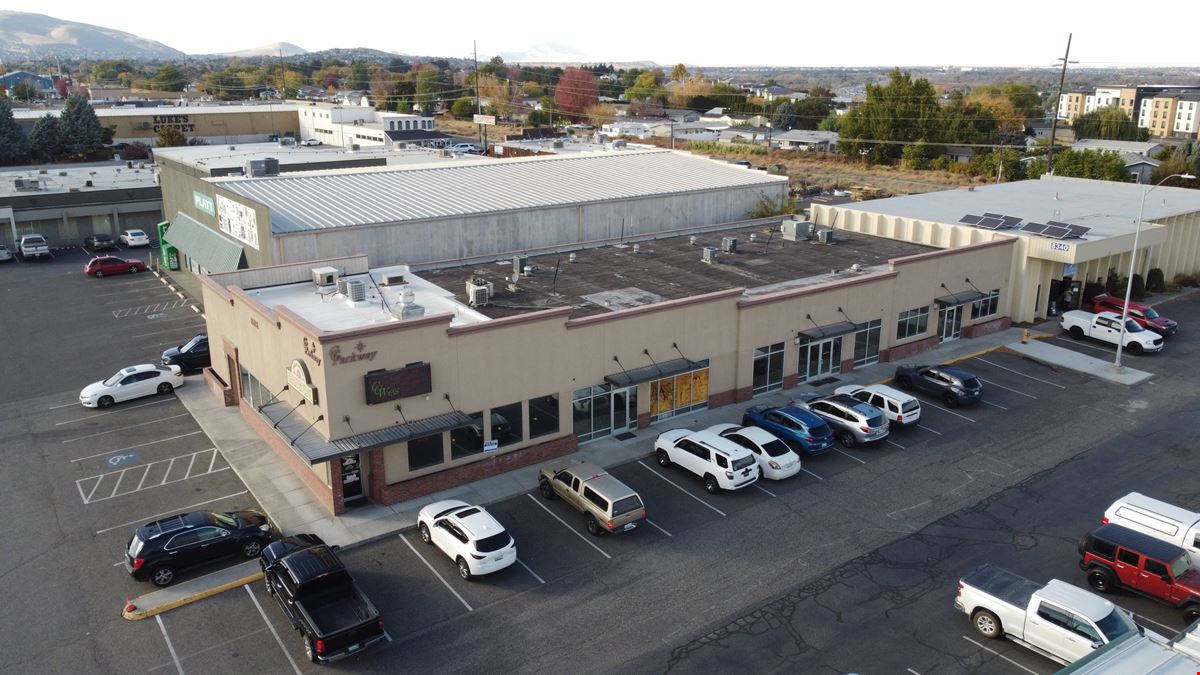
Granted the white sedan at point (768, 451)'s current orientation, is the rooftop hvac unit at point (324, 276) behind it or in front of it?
in front

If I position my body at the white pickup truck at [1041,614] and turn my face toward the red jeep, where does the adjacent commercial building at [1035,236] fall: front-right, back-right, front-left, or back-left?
front-left

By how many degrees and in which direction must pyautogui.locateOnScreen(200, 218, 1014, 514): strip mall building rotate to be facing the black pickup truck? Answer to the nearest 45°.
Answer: approximately 45° to its right

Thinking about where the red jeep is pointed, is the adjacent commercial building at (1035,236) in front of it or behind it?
behind

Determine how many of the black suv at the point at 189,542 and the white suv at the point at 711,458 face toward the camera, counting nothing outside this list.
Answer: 0

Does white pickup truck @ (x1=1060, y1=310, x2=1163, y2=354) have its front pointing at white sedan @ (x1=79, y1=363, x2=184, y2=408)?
no

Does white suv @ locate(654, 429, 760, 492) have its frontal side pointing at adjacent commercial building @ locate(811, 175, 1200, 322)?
no

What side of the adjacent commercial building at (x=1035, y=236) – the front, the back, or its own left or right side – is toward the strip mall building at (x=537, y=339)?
right

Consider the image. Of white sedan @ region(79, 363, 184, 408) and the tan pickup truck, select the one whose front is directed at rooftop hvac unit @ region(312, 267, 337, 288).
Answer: the tan pickup truck

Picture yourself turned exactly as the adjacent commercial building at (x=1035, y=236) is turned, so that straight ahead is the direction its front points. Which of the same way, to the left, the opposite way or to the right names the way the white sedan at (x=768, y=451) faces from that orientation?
the opposite way

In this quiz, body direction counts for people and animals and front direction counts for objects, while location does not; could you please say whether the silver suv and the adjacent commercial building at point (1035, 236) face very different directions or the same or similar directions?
very different directions

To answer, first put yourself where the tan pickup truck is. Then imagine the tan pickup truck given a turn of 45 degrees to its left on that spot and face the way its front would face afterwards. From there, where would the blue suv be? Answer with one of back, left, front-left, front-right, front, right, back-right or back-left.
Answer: back-right
